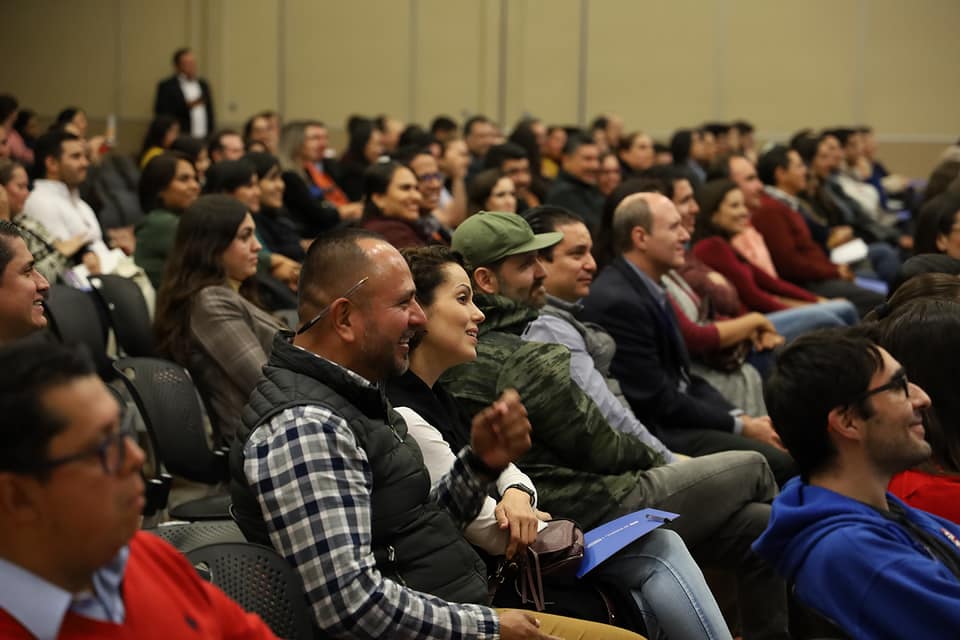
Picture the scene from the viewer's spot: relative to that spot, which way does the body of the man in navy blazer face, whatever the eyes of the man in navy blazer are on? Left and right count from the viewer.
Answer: facing to the right of the viewer

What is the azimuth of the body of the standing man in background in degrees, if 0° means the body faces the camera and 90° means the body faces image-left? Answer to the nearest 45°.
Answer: approximately 315°

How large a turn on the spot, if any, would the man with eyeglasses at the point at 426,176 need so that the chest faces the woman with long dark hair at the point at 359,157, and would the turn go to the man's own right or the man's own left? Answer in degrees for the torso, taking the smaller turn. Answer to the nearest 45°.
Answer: approximately 135° to the man's own left

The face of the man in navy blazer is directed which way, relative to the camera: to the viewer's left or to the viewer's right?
to the viewer's right

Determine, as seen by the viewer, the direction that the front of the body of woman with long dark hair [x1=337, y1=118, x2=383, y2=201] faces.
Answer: to the viewer's right

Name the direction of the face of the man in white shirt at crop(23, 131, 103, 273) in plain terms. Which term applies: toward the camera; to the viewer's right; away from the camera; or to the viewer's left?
to the viewer's right

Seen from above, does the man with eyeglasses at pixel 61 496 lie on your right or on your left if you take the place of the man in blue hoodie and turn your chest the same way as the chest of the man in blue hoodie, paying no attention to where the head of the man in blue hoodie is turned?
on your right

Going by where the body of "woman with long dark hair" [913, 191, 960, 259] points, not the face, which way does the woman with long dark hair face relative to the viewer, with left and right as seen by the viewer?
facing to the right of the viewer

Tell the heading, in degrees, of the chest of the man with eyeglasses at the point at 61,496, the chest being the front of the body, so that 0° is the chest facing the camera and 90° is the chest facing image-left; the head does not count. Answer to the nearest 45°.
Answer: approximately 315°

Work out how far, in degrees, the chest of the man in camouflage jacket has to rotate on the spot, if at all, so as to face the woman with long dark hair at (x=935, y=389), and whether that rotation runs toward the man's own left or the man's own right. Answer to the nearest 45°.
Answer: approximately 45° to the man's own right
